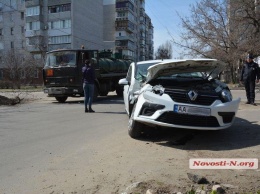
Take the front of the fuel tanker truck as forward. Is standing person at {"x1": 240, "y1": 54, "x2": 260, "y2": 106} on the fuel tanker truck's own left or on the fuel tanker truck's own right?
on the fuel tanker truck's own left

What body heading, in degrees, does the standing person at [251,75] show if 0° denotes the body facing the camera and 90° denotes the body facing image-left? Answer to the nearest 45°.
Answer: approximately 0°

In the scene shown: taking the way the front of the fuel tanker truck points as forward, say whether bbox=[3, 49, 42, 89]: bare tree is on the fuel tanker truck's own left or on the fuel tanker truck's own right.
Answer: on the fuel tanker truck's own right

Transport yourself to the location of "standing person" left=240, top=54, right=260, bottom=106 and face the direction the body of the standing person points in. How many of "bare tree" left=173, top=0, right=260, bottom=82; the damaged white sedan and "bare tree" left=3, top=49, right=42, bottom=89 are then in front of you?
1

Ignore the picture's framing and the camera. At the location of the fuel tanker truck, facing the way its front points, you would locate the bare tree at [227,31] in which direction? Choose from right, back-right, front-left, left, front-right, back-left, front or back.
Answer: back

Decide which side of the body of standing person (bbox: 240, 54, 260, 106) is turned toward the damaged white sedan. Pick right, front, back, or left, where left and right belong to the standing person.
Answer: front

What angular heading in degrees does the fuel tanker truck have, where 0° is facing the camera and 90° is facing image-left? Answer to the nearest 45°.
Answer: approximately 45°
